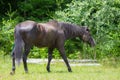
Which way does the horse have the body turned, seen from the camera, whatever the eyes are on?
to the viewer's right
